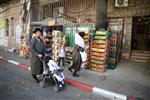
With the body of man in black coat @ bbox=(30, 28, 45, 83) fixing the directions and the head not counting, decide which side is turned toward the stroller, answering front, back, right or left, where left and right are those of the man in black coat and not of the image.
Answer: front

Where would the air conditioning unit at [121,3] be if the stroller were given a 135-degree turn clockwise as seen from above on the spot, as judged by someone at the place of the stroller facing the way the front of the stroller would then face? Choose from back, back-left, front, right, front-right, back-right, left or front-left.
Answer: back-right

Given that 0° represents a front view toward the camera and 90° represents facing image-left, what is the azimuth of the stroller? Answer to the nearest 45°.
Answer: approximately 315°

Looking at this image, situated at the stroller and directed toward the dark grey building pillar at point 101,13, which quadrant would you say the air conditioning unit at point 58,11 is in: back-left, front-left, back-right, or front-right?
front-left

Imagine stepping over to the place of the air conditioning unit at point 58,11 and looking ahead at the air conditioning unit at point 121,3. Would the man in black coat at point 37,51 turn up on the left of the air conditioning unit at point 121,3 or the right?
right

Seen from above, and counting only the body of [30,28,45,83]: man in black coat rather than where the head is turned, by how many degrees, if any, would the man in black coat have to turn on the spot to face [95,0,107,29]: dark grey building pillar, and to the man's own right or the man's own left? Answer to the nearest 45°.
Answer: approximately 90° to the man's own left

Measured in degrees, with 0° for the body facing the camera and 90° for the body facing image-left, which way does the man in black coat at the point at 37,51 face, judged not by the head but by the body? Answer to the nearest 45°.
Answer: approximately 315°

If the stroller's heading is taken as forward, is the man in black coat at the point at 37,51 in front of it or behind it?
behind

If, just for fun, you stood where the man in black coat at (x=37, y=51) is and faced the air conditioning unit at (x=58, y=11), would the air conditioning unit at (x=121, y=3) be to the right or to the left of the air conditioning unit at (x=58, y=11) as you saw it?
right

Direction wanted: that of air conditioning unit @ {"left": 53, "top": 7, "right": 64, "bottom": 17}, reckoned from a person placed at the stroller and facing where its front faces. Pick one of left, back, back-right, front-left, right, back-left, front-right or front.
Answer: back-left

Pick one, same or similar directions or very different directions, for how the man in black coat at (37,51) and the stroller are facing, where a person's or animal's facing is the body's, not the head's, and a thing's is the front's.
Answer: same or similar directions

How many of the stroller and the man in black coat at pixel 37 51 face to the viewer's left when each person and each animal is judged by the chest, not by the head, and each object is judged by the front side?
0

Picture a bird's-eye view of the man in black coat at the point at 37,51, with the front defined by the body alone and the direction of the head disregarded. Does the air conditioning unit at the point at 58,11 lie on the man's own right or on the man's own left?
on the man's own left
